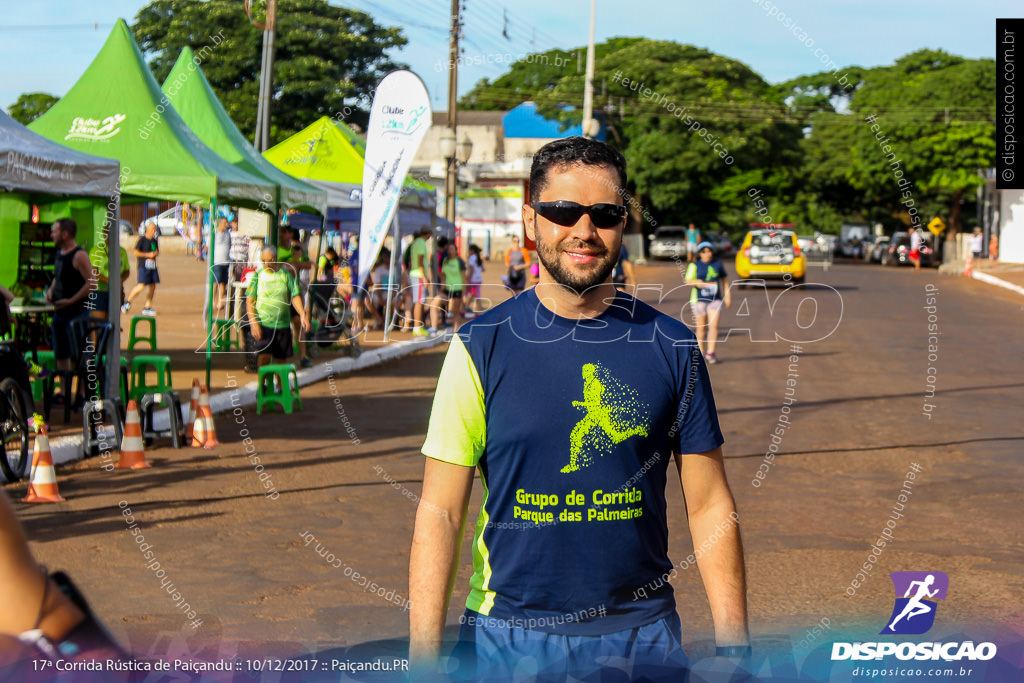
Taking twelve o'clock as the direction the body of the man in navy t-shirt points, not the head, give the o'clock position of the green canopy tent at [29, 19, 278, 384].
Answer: The green canopy tent is roughly at 5 o'clock from the man in navy t-shirt.

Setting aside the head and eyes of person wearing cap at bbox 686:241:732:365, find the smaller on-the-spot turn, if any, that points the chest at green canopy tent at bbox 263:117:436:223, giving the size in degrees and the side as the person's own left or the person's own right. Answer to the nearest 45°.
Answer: approximately 135° to the person's own right

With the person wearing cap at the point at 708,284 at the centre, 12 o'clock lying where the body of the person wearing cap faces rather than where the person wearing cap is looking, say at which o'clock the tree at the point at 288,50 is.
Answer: The tree is roughly at 5 o'clock from the person wearing cap.

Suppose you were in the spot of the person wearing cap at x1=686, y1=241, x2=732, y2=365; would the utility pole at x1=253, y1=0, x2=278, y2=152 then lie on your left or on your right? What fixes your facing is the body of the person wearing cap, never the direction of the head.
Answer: on your right

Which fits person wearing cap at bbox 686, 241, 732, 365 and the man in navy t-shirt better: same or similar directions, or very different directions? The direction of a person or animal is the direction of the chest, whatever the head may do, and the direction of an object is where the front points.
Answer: same or similar directions

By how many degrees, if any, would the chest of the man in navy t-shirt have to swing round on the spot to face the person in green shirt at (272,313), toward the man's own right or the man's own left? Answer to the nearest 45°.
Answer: approximately 180°

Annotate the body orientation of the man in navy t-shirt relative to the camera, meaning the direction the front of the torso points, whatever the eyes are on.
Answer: toward the camera

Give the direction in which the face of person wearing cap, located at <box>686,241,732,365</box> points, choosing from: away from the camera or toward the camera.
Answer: toward the camera

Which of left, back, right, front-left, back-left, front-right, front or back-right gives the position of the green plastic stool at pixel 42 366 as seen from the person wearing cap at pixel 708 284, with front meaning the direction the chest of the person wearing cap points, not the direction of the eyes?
front-right

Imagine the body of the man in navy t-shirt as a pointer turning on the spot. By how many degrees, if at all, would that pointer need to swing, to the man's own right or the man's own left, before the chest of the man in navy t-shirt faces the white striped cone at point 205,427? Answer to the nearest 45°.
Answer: approximately 135° to the man's own right
